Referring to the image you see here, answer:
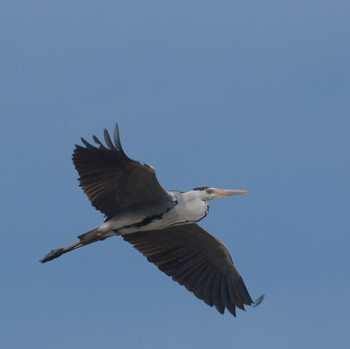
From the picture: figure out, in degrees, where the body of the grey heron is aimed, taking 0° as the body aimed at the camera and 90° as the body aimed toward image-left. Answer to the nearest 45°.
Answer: approximately 270°
